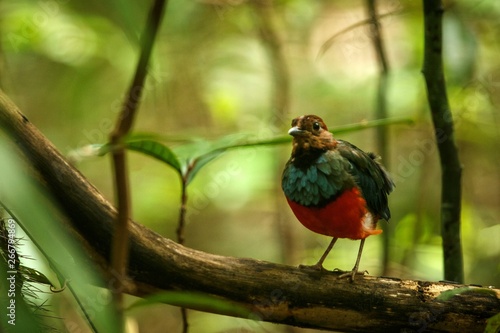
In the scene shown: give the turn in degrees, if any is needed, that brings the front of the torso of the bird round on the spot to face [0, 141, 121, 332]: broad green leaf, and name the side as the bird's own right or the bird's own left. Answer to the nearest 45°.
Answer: approximately 45° to the bird's own left

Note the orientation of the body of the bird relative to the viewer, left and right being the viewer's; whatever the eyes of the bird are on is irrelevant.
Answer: facing the viewer and to the left of the viewer

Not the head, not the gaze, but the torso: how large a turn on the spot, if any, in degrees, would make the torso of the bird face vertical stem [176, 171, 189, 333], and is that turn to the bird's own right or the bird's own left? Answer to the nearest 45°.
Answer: approximately 45° to the bird's own right
